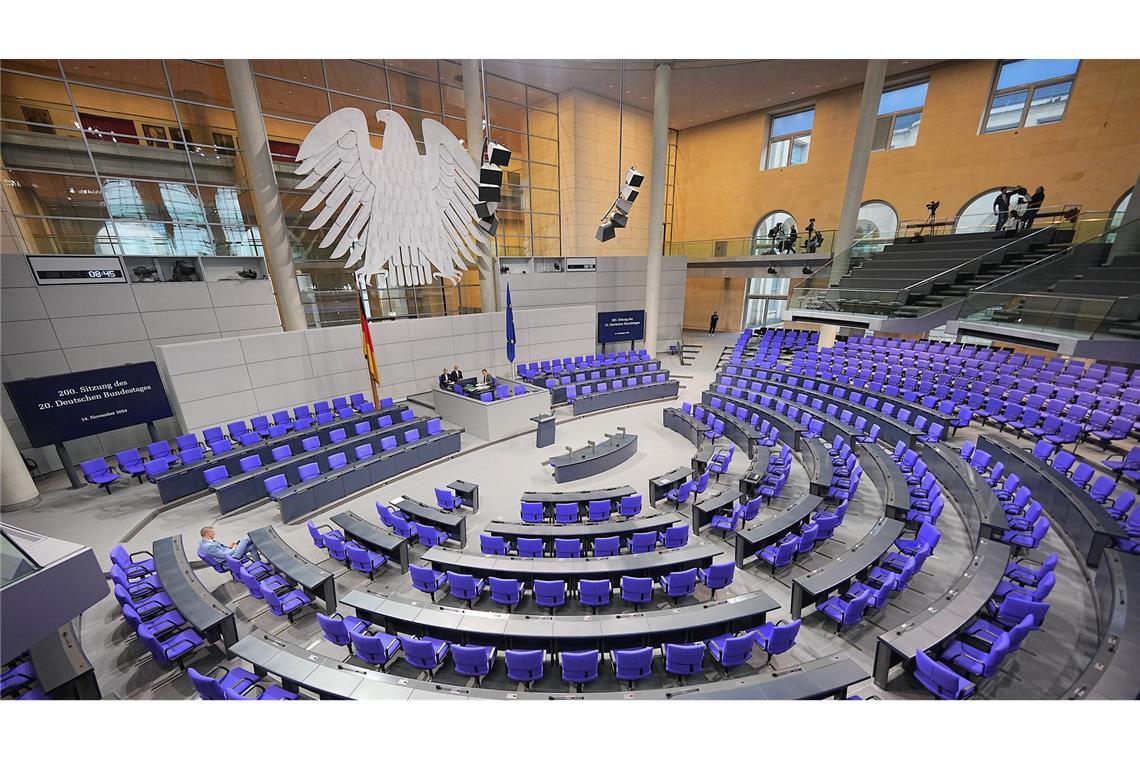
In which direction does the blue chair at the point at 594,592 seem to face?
away from the camera

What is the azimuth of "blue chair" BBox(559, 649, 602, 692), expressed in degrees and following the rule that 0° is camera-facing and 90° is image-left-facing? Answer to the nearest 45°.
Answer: approximately 180°

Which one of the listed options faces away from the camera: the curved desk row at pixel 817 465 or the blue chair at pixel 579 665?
the blue chair

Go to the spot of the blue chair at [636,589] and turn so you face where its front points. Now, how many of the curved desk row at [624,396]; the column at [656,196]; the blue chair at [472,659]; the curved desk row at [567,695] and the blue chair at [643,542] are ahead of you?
3

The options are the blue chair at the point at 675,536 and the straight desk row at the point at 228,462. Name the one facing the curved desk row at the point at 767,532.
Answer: the straight desk row at the point at 228,462

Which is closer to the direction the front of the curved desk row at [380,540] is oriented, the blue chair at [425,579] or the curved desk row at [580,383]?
the curved desk row

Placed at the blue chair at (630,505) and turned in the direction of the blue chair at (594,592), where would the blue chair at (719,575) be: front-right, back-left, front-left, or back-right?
front-left

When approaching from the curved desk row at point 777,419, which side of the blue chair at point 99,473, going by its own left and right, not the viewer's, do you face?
front

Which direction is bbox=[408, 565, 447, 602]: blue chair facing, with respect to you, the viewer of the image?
facing away from the viewer and to the right of the viewer

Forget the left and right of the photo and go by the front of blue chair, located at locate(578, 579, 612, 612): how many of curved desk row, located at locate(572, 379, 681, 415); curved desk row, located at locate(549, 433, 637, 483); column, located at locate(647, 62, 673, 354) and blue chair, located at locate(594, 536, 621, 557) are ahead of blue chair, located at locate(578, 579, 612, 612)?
4

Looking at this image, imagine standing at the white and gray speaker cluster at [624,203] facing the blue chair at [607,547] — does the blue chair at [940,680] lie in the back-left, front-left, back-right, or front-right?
front-left

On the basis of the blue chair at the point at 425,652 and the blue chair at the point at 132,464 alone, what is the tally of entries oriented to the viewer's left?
0

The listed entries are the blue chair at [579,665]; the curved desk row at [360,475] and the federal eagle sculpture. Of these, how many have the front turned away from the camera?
1

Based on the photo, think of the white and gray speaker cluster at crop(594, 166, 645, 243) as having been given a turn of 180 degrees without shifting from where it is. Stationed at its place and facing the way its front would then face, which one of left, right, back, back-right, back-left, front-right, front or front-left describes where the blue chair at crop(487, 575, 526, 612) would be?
back-left

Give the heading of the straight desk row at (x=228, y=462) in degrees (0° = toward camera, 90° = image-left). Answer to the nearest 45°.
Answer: approximately 315°

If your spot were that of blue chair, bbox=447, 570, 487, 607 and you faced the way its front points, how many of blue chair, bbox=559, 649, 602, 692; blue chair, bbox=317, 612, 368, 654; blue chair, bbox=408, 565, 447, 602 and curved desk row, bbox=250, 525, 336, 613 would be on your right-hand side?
1

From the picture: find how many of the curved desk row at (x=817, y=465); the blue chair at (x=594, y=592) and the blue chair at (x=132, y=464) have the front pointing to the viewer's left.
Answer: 1

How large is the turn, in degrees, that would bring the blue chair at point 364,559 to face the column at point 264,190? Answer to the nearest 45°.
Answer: approximately 45° to its left

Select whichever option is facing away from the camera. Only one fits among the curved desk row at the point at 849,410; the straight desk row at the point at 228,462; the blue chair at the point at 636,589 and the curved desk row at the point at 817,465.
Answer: the blue chair

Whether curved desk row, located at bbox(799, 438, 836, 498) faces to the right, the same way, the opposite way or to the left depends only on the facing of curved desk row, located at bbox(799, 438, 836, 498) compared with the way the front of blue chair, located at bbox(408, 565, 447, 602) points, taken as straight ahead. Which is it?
to the left
